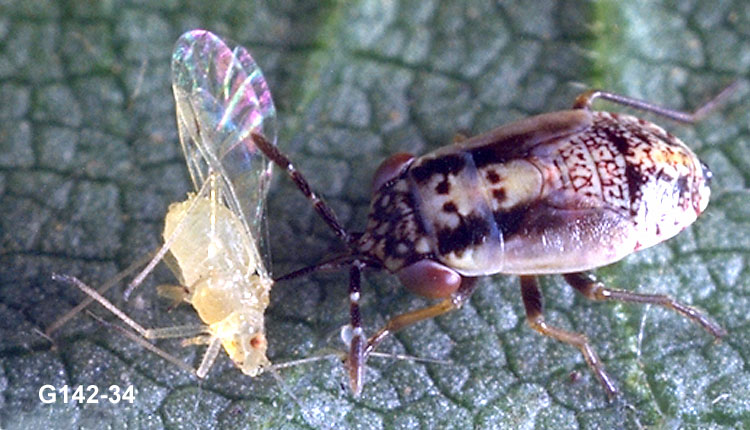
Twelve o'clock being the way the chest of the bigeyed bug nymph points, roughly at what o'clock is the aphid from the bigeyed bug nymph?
The aphid is roughly at 12 o'clock from the bigeyed bug nymph.

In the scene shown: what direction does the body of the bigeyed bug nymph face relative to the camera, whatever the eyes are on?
to the viewer's left
